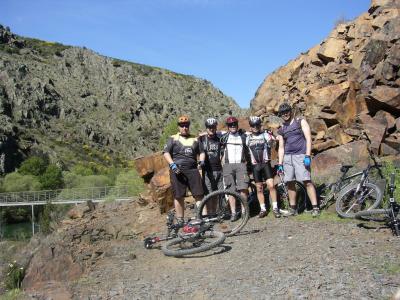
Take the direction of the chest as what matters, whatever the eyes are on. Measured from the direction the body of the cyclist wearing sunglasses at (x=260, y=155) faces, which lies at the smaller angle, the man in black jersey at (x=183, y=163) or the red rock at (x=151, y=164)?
the man in black jersey

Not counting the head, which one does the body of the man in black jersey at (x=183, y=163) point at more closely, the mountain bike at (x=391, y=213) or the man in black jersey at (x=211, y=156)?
the mountain bike

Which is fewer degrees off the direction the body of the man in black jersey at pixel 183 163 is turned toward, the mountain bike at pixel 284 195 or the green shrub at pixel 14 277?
the green shrub

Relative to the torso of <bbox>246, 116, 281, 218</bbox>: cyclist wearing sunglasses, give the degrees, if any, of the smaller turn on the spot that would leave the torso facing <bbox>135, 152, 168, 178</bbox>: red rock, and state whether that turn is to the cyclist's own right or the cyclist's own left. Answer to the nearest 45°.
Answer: approximately 135° to the cyclist's own right

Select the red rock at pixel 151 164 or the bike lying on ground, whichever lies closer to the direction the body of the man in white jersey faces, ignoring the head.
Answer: the bike lying on ground

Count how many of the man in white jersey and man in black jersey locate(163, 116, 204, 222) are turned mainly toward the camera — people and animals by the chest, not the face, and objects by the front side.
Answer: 2

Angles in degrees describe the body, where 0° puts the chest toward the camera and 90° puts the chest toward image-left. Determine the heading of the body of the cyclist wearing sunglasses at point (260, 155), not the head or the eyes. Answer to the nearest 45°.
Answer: approximately 0°

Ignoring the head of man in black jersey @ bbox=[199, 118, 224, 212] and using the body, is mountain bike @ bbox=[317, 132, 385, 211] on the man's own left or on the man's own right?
on the man's own left

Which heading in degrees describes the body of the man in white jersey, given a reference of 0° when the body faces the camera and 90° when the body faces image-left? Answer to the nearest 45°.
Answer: approximately 0°
